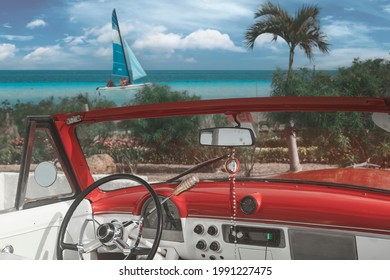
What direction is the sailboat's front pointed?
to the viewer's right

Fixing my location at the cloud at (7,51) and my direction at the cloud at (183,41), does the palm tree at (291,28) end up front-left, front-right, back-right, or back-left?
front-right

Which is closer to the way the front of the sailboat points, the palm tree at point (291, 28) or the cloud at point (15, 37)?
the palm tree

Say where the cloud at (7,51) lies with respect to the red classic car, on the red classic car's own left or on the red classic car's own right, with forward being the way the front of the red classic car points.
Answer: on the red classic car's own left

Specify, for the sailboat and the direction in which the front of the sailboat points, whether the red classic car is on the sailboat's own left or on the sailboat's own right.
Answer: on the sailboat's own right

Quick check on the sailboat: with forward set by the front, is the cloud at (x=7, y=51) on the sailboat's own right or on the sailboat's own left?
on the sailboat's own left

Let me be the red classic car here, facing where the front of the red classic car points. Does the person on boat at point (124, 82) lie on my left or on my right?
on my left

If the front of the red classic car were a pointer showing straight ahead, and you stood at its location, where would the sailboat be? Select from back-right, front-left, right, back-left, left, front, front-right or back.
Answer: front-left

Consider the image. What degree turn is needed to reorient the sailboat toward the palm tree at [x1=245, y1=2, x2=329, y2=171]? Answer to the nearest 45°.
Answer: approximately 45° to its right

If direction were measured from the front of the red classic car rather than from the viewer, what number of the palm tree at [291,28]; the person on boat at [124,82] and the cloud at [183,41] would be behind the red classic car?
0

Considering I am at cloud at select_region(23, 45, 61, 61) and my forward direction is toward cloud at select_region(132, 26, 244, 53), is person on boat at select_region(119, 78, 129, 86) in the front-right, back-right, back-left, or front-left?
front-right
